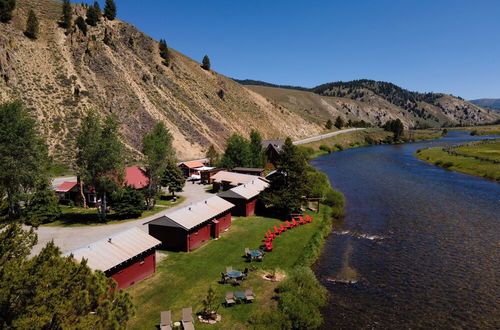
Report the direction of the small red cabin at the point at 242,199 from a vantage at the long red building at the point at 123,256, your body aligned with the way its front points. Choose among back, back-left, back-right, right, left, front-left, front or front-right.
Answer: left

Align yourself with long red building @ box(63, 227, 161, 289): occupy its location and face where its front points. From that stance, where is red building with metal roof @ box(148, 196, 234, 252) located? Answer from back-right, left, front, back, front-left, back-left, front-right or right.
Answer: left

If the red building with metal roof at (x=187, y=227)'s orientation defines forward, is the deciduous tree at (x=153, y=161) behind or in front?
behind

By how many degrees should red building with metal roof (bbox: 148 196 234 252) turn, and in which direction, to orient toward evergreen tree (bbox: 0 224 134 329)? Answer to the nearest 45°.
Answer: approximately 45° to its right

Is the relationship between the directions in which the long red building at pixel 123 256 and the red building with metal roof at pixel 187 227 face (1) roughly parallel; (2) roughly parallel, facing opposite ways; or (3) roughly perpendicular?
roughly parallel

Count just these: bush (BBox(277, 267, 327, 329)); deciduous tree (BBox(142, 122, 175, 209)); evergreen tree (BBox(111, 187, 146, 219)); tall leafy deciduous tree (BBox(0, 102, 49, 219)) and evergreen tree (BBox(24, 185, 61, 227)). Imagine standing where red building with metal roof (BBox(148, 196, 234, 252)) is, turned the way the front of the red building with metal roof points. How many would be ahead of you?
1

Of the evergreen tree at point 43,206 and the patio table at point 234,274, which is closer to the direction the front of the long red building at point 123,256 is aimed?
the patio table

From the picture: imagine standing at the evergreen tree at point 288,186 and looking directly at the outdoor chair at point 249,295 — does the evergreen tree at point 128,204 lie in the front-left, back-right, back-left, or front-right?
front-right

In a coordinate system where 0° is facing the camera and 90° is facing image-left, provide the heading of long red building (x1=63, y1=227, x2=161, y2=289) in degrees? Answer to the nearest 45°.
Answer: approximately 315°

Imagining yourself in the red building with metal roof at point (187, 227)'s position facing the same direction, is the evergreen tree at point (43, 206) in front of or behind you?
behind

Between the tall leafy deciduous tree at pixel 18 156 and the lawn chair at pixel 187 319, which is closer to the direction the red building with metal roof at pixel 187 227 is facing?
the lawn chair

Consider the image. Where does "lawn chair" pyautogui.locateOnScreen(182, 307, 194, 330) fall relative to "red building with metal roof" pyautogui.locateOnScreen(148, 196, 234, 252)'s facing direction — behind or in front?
in front

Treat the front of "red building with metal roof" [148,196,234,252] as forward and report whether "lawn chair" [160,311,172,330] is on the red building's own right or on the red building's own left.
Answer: on the red building's own right

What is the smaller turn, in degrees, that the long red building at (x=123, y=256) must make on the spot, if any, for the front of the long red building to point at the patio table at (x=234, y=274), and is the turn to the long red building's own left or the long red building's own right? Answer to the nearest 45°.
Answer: approximately 45° to the long red building's own left

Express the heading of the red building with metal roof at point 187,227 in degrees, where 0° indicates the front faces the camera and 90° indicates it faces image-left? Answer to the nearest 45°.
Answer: approximately 315°

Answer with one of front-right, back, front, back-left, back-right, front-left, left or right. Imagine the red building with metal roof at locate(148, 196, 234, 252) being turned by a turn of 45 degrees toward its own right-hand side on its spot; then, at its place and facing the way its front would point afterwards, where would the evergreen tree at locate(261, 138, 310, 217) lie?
back-left

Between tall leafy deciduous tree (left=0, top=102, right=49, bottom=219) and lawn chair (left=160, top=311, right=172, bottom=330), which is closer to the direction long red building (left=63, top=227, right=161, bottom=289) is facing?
the lawn chair
